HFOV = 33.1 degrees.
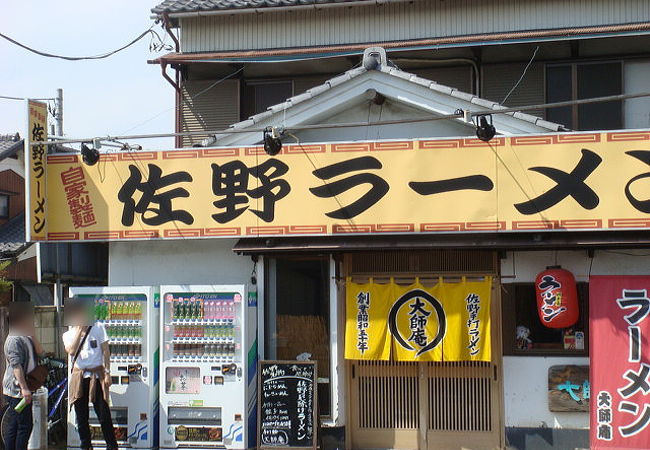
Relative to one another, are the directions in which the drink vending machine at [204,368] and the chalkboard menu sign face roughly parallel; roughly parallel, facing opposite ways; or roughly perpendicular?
roughly parallel

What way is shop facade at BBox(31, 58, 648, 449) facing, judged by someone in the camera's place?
facing the viewer

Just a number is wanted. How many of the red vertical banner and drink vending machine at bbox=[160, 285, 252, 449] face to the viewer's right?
0

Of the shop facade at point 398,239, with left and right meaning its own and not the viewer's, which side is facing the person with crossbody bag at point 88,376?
right

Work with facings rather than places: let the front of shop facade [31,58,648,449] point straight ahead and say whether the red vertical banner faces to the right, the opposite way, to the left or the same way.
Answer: the same way

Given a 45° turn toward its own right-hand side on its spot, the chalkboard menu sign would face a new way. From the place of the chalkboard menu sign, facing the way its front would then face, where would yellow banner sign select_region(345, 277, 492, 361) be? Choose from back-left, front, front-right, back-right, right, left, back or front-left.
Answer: back-left

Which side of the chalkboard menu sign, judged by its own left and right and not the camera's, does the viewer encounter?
front

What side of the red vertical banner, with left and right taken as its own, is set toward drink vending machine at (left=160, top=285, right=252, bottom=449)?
right

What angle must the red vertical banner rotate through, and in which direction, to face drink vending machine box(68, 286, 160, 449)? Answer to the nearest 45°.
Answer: approximately 90° to its right

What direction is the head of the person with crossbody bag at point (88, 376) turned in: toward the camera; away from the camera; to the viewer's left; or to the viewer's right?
toward the camera
